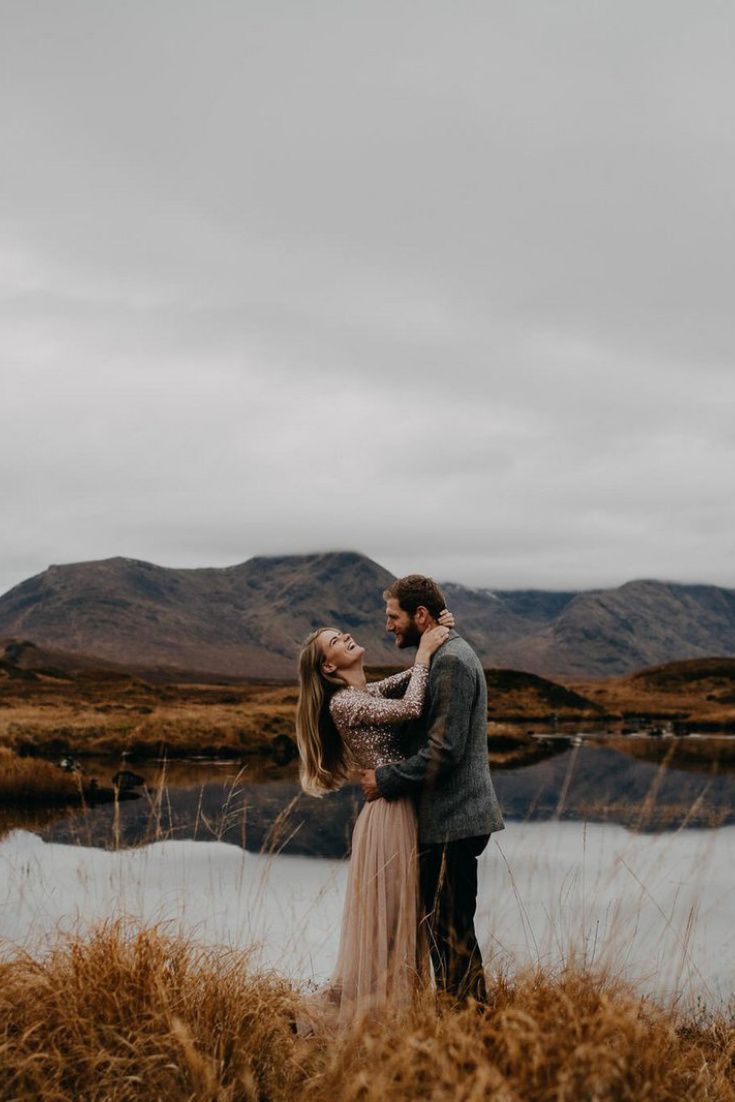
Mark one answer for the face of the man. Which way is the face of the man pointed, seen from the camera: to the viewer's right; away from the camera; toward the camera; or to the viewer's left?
to the viewer's left

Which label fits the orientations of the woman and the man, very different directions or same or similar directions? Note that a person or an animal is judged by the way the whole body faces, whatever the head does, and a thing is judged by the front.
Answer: very different directions

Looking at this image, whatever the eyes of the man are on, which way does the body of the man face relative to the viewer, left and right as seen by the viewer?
facing to the left of the viewer

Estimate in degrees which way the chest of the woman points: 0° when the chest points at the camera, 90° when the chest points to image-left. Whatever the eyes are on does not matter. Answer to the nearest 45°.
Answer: approximately 270°

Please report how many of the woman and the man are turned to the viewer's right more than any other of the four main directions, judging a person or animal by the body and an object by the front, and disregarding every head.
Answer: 1

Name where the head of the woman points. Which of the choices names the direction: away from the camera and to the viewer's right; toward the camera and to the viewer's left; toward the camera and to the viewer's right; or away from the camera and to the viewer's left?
toward the camera and to the viewer's right
